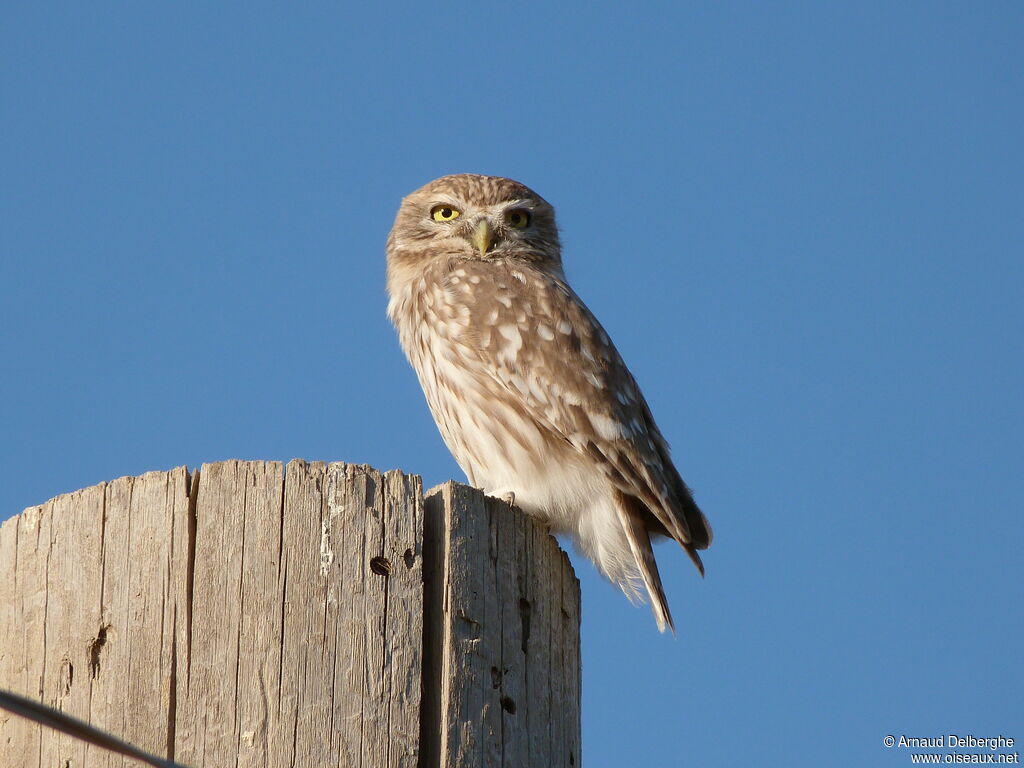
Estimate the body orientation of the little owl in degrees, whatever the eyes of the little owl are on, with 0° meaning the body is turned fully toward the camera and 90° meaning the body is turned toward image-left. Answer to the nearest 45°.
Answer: approximately 90°
